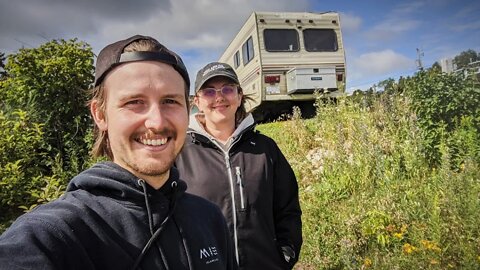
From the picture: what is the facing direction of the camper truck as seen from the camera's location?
facing away from the viewer and to the left of the viewer

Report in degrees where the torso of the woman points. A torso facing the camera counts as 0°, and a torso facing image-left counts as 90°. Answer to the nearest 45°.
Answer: approximately 0°

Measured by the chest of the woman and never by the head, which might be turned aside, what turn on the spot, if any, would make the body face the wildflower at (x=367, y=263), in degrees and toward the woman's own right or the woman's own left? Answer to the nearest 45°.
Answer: approximately 135° to the woman's own left

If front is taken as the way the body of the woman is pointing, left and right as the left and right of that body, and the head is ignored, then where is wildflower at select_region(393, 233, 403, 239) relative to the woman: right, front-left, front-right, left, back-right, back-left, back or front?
back-left

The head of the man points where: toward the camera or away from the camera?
toward the camera

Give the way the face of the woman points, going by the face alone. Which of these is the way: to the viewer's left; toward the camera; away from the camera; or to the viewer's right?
toward the camera

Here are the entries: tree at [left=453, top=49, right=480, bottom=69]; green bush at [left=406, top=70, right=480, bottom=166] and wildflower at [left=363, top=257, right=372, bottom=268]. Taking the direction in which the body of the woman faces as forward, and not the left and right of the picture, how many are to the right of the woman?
0

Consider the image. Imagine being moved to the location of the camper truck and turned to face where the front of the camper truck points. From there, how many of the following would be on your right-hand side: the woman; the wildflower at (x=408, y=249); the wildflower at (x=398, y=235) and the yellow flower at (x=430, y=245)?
0

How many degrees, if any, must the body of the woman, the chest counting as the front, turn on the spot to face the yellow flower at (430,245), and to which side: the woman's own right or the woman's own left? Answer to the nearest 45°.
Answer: approximately 135° to the woman's own left

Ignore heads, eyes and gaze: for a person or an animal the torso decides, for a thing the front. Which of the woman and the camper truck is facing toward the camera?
the woman

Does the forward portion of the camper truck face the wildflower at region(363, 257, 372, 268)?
no

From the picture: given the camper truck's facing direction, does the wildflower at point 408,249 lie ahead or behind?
behind

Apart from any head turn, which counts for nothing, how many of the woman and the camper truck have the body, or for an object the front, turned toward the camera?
1

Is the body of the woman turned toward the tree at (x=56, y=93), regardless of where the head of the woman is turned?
no
